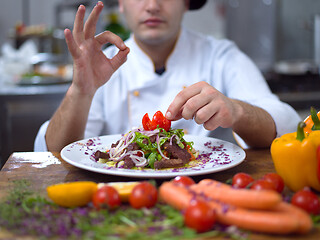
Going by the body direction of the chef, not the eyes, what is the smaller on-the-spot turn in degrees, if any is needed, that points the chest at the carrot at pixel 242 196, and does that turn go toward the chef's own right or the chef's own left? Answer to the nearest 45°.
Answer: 0° — they already face it

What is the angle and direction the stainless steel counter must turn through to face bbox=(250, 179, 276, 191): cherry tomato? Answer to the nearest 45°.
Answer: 0° — it already faces it

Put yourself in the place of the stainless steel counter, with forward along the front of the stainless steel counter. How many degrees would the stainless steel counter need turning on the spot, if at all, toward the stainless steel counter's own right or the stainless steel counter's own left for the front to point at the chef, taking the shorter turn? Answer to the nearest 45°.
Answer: approximately 45° to the stainless steel counter's own left

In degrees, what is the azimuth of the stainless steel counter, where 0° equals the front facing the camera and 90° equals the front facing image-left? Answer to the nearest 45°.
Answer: approximately 0°

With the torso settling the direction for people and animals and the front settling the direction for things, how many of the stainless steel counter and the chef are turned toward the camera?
2

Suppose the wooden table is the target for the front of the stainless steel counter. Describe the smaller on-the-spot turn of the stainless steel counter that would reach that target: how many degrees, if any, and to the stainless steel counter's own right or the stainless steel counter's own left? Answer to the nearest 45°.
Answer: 0° — it already faces it

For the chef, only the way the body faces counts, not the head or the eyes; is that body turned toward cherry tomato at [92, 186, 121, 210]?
yes
